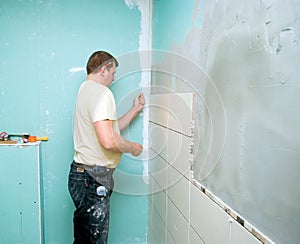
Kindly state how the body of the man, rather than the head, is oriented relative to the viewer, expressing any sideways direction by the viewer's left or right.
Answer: facing away from the viewer and to the right of the viewer
